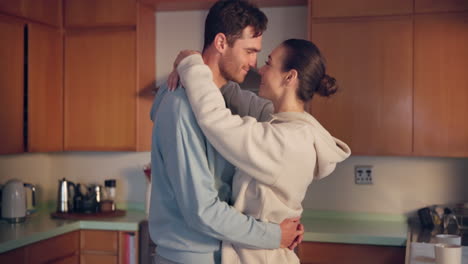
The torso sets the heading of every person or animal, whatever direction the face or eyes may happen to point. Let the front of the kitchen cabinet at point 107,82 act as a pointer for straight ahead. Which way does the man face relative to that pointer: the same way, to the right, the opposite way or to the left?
to the left

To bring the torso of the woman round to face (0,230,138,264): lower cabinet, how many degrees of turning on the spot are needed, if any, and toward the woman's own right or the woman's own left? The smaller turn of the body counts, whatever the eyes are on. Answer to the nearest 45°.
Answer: approximately 45° to the woman's own right

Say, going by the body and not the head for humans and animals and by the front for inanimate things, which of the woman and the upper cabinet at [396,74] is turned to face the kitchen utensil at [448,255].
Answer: the upper cabinet

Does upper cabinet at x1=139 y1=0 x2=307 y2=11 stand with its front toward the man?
yes

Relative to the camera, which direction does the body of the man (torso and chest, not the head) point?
to the viewer's right

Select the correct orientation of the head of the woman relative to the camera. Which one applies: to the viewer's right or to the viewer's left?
to the viewer's left

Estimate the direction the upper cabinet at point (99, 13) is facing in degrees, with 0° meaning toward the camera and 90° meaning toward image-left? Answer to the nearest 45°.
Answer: approximately 0°

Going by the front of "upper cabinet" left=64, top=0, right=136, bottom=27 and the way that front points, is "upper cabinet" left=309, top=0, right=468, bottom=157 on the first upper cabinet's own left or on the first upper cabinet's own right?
on the first upper cabinet's own left

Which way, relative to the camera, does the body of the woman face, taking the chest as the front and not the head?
to the viewer's left
